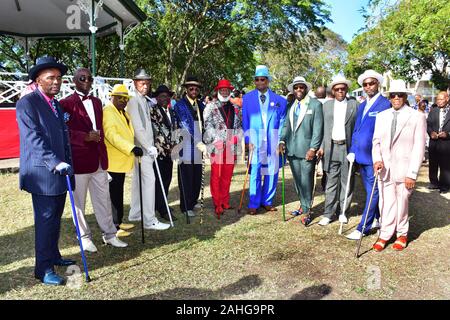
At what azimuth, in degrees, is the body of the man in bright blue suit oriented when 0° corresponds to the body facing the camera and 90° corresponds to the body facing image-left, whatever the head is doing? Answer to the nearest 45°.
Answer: approximately 0°

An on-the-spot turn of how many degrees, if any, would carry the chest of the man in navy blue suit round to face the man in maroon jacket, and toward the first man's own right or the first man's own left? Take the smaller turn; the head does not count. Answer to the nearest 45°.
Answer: approximately 90° to the first man's own left

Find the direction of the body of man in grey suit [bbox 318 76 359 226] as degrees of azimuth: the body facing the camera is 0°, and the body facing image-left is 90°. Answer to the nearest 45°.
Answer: approximately 0°

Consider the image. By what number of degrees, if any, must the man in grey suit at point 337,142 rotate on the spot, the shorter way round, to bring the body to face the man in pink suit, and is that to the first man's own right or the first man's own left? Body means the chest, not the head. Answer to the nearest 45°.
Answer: approximately 45° to the first man's own left

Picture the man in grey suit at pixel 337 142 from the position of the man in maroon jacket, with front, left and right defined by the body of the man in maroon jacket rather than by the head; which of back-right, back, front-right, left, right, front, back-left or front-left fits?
front-left

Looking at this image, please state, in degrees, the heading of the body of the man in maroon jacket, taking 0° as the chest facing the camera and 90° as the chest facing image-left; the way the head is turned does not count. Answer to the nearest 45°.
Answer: approximately 315°

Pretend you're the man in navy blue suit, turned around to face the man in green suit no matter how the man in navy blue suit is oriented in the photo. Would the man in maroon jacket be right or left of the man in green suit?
left

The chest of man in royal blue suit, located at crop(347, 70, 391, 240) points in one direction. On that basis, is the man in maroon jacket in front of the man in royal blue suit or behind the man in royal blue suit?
in front
